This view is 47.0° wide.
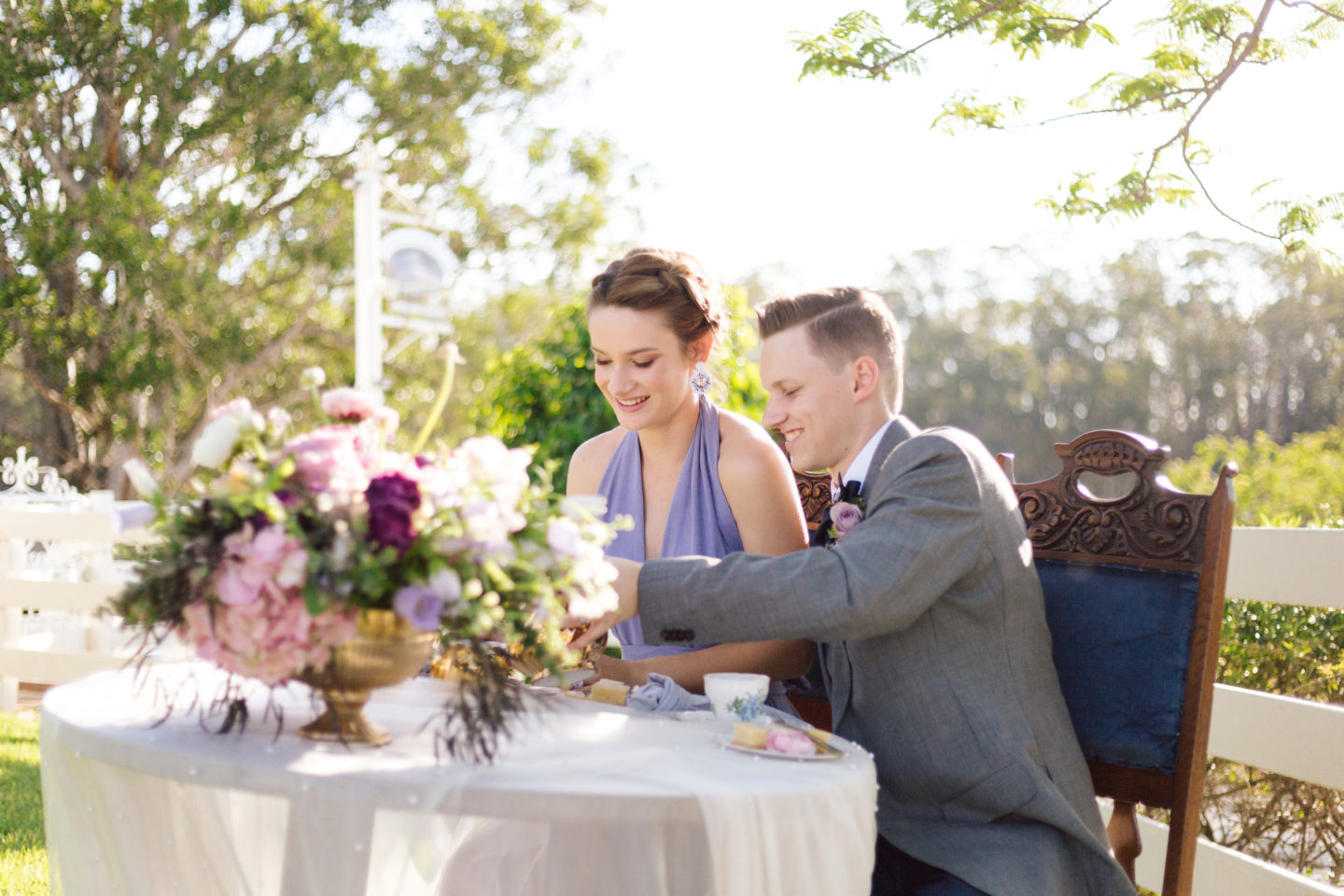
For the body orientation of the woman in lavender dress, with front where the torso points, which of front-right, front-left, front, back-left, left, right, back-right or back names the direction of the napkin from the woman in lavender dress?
front-left

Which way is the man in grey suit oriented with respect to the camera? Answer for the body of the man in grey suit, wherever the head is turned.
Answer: to the viewer's left

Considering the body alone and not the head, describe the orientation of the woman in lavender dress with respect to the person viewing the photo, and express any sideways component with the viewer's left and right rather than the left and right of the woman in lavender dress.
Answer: facing the viewer and to the left of the viewer

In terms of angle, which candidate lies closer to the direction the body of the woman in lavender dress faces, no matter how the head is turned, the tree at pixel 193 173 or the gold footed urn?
the gold footed urn

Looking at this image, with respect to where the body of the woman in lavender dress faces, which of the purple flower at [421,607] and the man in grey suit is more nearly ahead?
the purple flower

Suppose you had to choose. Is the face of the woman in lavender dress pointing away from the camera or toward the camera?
toward the camera

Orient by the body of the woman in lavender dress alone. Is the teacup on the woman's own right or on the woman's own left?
on the woman's own left

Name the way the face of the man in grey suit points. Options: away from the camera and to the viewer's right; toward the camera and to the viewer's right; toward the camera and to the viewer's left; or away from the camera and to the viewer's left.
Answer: toward the camera and to the viewer's left
